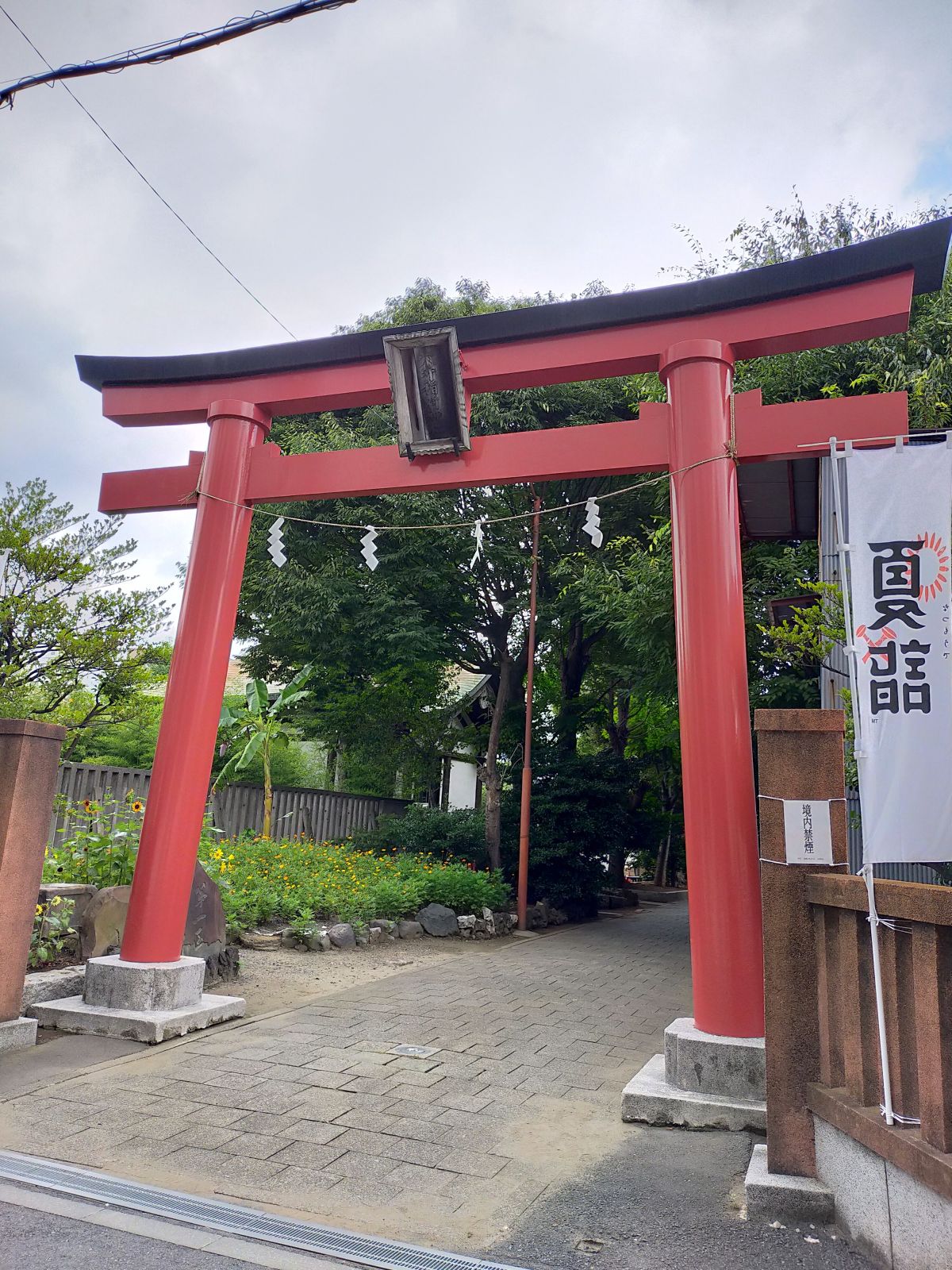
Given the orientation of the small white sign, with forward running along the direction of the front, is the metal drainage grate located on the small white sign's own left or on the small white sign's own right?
on the small white sign's own right

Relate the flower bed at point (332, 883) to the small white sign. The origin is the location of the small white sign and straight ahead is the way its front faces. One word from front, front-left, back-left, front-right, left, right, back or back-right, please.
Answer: back-right

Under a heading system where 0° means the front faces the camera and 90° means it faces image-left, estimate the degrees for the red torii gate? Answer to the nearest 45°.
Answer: approximately 45°

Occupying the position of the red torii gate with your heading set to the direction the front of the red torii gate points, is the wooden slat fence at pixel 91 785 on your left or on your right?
on your right

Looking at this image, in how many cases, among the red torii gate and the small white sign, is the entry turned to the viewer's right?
0

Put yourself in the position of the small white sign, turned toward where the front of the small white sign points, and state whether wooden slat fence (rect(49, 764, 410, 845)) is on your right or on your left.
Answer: on your right

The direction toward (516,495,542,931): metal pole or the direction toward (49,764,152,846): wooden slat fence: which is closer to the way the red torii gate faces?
the wooden slat fence

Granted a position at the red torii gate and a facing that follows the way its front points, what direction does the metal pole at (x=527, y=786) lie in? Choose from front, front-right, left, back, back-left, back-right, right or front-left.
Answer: back-right

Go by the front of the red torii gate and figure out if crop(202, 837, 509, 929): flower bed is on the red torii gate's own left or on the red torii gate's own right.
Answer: on the red torii gate's own right

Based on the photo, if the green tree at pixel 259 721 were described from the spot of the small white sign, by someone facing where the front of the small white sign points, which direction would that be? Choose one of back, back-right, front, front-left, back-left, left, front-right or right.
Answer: back-right

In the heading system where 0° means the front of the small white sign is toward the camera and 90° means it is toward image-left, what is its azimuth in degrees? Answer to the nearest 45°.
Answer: approximately 0°
